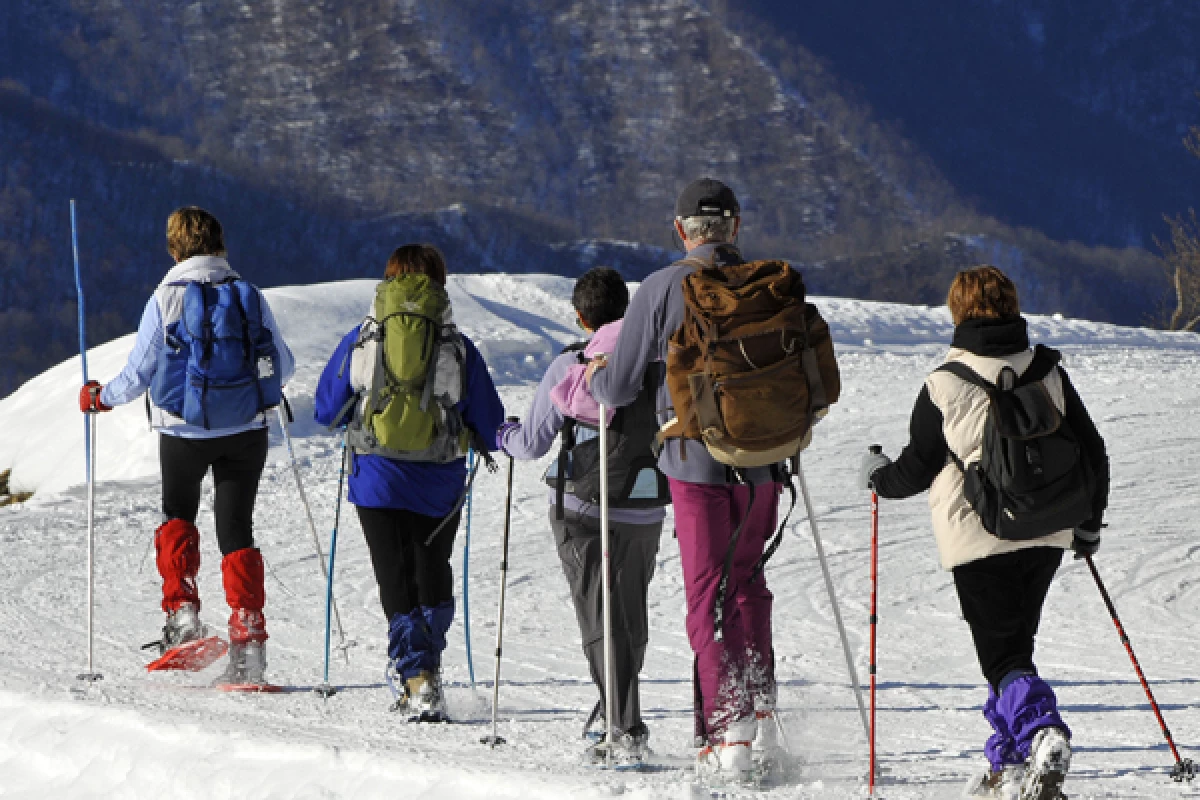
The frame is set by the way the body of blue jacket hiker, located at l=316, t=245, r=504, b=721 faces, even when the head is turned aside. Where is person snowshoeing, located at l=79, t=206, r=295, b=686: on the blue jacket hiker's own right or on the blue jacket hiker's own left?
on the blue jacket hiker's own left

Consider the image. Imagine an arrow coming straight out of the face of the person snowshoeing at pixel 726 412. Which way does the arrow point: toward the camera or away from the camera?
away from the camera

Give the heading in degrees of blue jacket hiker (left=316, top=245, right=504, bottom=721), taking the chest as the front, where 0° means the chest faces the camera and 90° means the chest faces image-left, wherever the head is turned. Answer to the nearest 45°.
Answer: approximately 180°

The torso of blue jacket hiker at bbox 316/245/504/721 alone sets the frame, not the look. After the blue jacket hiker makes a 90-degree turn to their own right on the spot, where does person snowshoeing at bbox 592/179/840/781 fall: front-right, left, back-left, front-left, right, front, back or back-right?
front-right

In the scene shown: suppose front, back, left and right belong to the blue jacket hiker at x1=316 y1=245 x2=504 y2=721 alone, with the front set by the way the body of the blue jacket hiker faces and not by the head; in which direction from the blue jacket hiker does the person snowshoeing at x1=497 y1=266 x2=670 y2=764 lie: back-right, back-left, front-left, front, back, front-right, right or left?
back-right

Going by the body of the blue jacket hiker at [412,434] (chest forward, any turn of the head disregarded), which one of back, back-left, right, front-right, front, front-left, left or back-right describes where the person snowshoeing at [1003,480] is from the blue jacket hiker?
back-right

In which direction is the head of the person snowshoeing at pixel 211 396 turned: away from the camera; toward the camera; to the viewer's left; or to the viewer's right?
away from the camera

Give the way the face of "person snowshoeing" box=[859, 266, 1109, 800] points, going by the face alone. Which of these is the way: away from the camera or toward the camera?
away from the camera
